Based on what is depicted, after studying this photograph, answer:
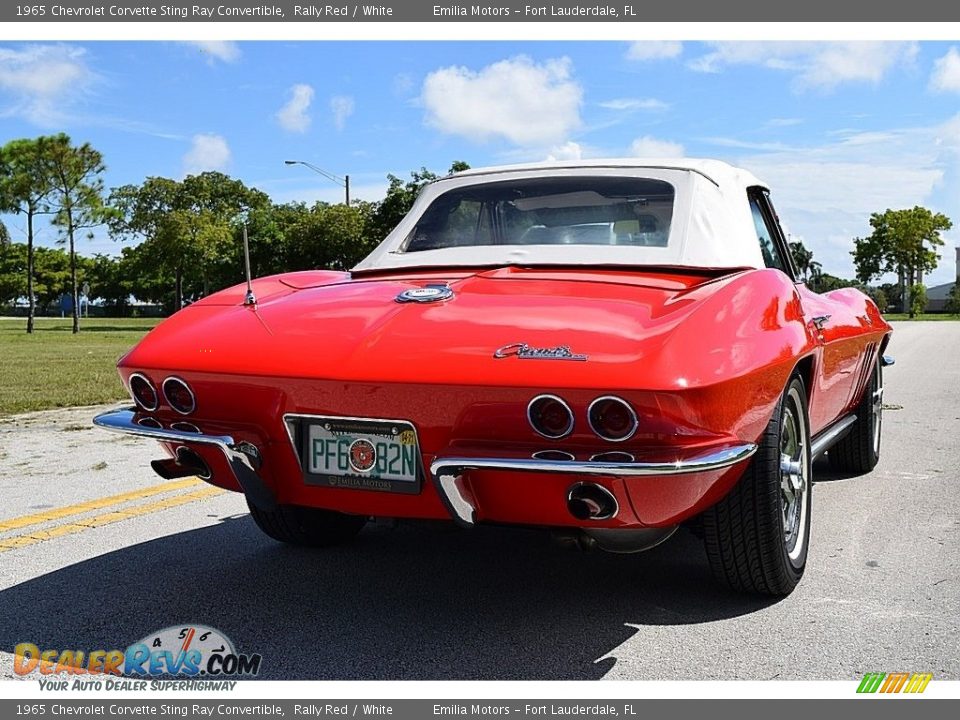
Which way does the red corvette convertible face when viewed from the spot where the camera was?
facing away from the viewer and to the right of the viewer
